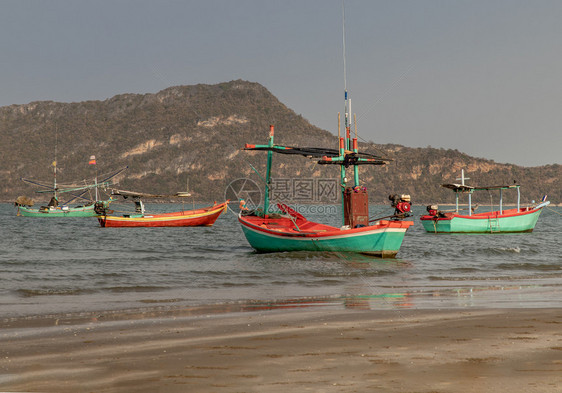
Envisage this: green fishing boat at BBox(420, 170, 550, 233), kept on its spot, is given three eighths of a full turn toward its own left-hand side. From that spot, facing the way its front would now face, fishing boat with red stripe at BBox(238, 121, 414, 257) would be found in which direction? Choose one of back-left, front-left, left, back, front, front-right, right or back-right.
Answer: left

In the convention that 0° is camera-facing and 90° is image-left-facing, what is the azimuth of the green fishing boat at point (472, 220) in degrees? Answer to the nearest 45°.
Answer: approximately 225°

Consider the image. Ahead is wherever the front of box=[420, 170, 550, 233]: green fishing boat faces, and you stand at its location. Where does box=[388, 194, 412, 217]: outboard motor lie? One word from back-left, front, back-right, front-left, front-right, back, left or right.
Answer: back-right
